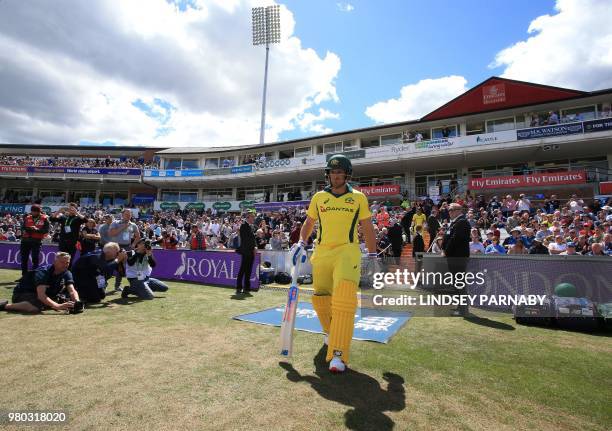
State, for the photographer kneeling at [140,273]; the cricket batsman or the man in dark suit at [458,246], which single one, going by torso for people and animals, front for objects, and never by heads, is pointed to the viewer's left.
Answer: the man in dark suit

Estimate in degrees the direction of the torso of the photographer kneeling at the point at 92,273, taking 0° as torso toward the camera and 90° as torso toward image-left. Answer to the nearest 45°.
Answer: approximately 270°

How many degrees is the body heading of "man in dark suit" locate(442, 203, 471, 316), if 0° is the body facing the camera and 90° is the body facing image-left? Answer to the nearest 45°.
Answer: approximately 90°

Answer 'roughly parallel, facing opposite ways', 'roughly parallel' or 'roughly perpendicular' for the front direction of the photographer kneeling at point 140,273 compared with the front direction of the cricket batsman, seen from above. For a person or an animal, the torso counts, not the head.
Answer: roughly perpendicular

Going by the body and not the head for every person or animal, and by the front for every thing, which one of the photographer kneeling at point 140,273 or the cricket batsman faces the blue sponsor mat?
the photographer kneeling

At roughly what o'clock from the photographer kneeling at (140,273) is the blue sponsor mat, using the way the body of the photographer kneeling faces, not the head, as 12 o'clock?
The blue sponsor mat is roughly at 12 o'clock from the photographer kneeling.

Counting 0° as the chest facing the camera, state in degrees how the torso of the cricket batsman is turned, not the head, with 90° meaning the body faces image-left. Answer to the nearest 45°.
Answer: approximately 0°
